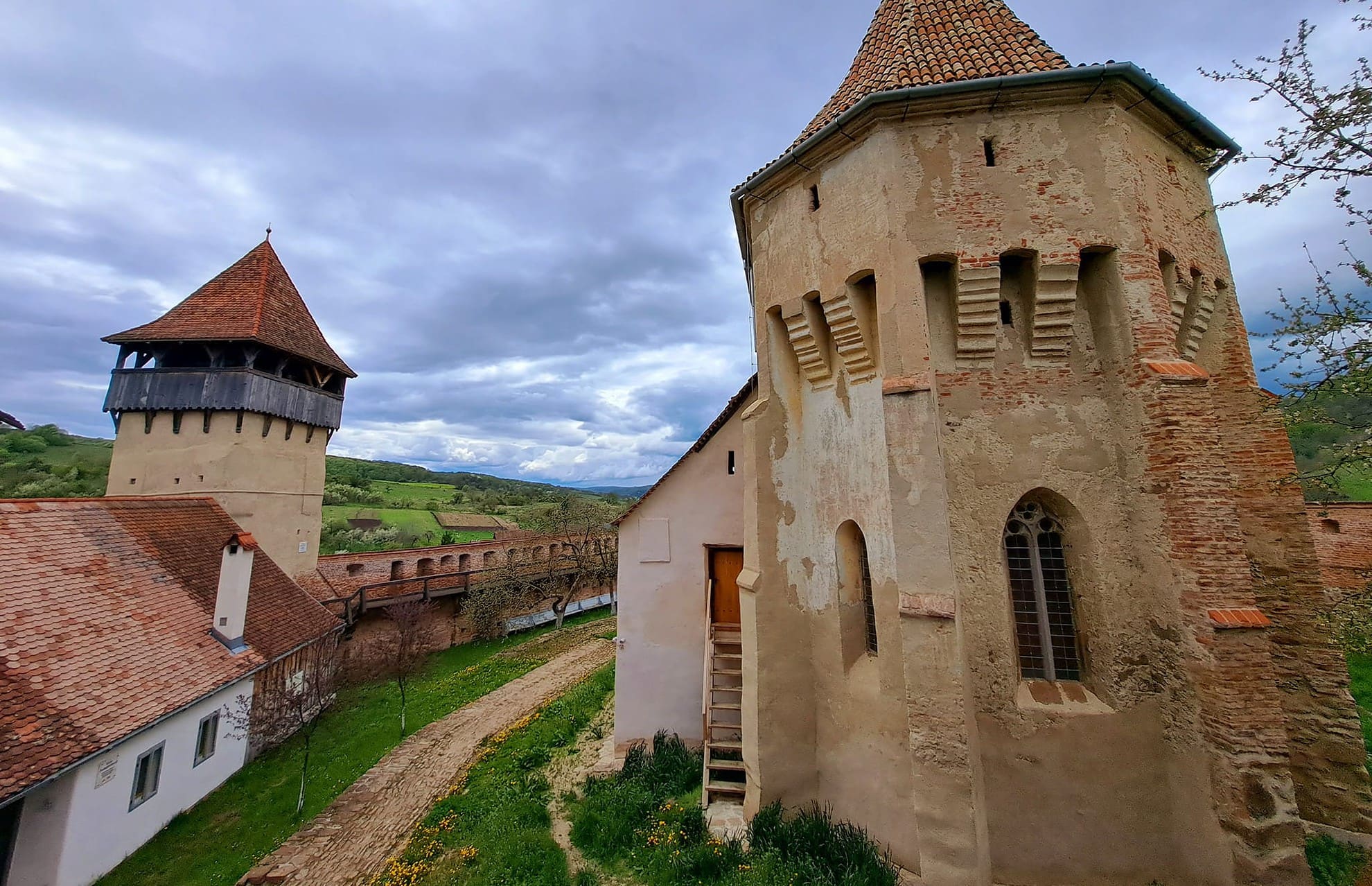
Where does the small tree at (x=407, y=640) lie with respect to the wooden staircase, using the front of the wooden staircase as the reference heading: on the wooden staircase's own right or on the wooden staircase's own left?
on the wooden staircase's own right

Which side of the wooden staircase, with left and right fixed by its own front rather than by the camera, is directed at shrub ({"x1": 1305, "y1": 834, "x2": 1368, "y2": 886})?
left

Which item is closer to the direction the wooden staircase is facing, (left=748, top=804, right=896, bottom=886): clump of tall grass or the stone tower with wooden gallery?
the clump of tall grass

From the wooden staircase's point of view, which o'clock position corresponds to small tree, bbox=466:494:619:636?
The small tree is roughly at 5 o'clock from the wooden staircase.

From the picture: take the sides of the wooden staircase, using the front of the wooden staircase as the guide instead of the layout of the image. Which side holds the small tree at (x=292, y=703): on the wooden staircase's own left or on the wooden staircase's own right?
on the wooden staircase's own right

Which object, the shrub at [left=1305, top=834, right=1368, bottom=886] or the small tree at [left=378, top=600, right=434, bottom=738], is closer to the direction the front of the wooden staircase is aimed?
the shrub

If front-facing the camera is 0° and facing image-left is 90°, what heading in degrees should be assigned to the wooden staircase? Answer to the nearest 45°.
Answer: approximately 0°

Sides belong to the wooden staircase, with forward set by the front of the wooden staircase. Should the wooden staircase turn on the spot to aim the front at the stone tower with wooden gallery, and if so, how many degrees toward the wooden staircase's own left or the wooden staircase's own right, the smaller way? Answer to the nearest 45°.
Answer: approximately 90° to the wooden staircase's own right

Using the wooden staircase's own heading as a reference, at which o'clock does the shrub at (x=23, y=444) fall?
The shrub is roughly at 4 o'clock from the wooden staircase.

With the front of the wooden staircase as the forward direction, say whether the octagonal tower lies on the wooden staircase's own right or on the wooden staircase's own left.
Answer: on the wooden staircase's own left
